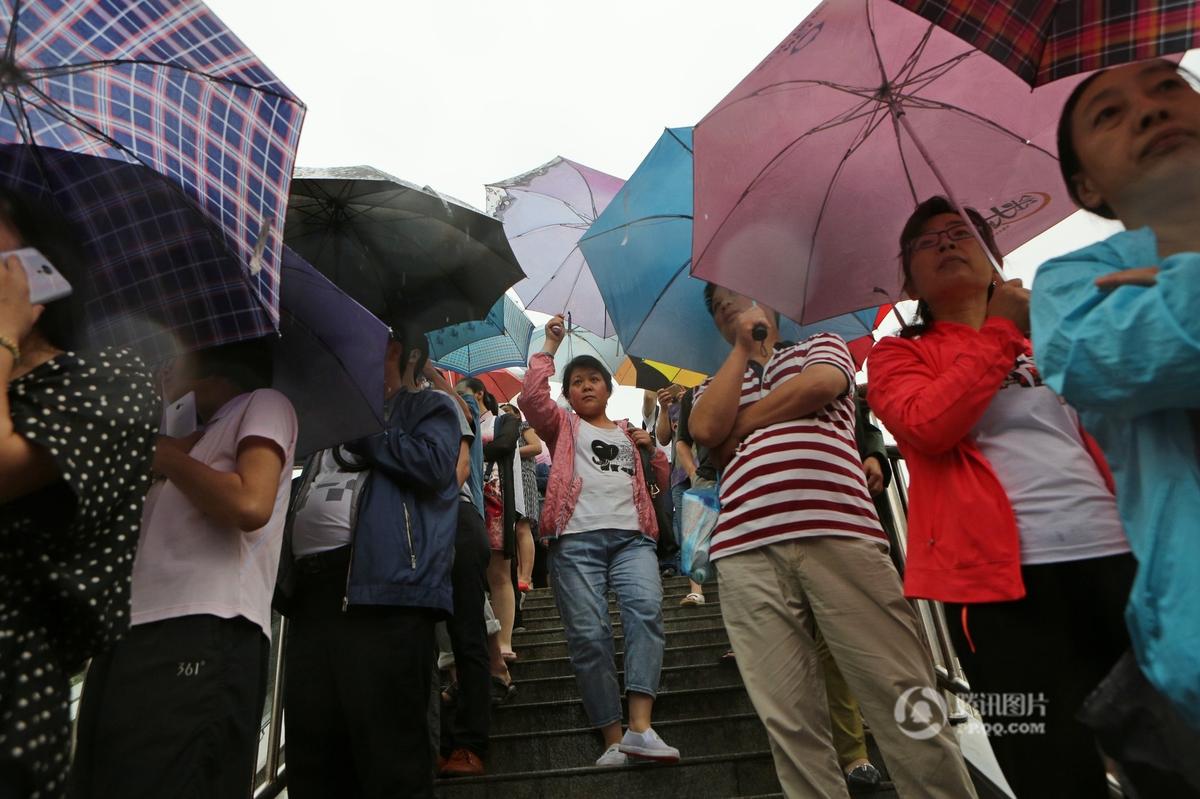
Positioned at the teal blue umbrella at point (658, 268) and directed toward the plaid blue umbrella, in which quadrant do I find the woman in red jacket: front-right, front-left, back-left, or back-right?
front-left

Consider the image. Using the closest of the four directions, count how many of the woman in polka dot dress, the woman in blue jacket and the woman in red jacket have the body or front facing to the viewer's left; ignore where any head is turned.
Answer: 1

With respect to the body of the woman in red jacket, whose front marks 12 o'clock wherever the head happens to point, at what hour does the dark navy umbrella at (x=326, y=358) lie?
The dark navy umbrella is roughly at 4 o'clock from the woman in red jacket.
